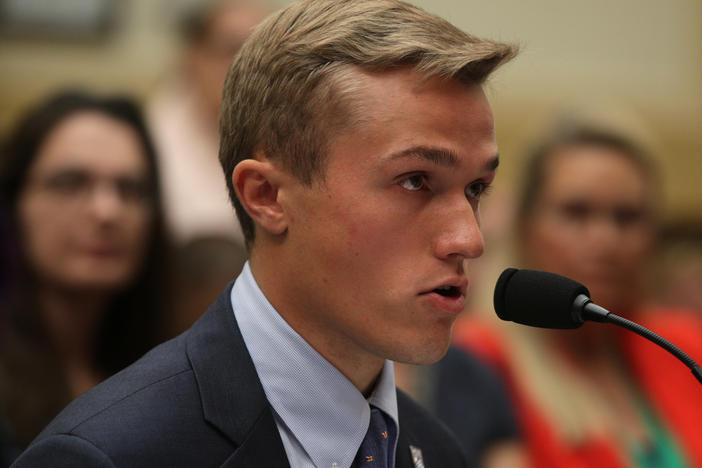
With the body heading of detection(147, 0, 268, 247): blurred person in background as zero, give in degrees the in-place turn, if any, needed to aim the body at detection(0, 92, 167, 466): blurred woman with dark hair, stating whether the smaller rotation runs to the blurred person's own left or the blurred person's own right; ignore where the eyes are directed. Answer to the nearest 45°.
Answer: approximately 45° to the blurred person's own right

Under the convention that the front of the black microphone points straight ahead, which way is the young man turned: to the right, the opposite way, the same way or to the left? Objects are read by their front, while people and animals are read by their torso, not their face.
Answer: the opposite way

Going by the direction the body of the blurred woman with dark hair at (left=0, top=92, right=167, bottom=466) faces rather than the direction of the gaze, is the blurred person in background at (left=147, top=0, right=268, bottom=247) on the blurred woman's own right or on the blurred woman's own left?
on the blurred woman's own left

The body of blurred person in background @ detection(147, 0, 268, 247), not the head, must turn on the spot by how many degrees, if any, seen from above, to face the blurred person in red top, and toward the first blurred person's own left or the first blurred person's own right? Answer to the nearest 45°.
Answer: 0° — they already face them

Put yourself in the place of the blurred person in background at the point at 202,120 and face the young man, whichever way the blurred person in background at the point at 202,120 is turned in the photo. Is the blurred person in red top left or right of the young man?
left

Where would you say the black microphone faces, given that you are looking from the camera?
facing to the left of the viewer
